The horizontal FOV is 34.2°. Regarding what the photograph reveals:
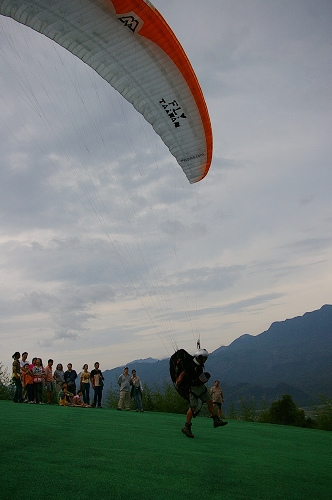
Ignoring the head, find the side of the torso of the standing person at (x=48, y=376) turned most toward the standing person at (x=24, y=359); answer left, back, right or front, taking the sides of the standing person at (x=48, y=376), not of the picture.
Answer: right

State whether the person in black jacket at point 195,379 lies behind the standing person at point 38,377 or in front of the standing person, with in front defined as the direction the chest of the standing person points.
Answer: in front

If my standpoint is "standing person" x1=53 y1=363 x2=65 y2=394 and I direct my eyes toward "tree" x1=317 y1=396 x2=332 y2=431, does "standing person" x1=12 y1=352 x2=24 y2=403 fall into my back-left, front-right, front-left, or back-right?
back-right

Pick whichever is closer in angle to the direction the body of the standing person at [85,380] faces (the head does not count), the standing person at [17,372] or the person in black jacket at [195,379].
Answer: the person in black jacket

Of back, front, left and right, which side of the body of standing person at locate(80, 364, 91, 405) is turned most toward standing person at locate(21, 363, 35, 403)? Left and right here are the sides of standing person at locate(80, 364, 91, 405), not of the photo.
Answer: right

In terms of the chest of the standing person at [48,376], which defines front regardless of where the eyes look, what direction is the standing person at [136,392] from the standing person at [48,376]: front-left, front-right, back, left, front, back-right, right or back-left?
front-left

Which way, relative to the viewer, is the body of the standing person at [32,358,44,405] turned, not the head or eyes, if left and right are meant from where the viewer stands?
facing the viewer

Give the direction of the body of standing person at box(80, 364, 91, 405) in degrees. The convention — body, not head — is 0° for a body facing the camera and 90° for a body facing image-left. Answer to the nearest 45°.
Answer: approximately 315°

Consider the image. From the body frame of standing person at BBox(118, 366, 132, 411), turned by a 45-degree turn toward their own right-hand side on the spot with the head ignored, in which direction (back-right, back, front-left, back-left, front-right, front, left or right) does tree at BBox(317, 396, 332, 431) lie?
back-left

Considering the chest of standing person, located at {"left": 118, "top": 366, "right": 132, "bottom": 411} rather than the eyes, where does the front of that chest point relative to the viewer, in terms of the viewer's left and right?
facing the viewer and to the right of the viewer
